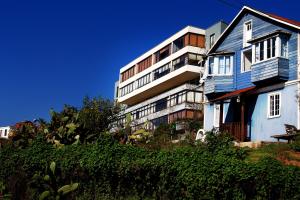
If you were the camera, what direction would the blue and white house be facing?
facing the viewer and to the left of the viewer
